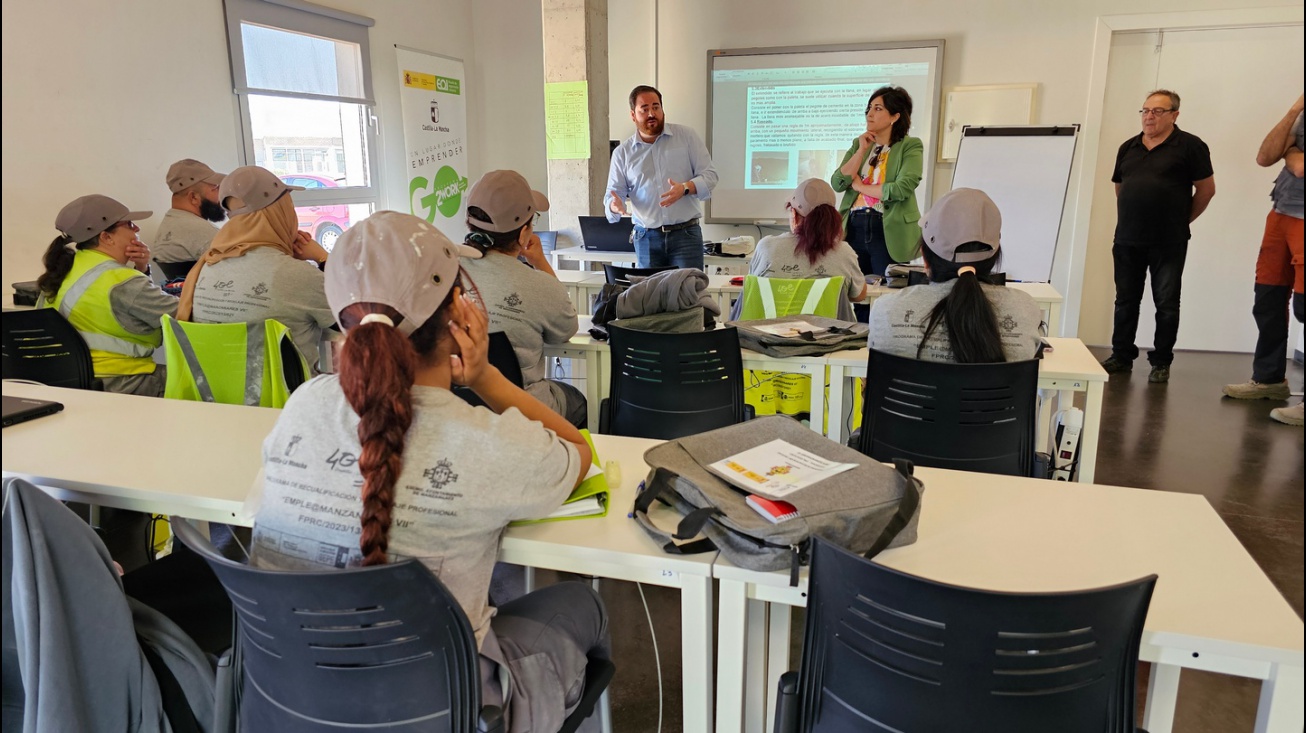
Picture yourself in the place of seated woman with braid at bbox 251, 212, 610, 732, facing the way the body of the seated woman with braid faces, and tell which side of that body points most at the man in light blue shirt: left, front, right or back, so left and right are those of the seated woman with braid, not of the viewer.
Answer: front

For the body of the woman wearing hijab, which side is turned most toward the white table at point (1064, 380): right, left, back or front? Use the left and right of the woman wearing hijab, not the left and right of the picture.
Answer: right

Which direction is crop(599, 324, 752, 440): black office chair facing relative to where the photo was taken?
away from the camera

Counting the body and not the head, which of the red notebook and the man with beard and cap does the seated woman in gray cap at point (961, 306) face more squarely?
the man with beard and cap

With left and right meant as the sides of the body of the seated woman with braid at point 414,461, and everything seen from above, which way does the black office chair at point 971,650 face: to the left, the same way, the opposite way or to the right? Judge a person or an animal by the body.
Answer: the same way

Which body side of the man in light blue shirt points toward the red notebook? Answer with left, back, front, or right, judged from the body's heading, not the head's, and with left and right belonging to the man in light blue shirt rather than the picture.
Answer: front

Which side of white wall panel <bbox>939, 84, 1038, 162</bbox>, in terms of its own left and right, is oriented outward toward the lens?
front

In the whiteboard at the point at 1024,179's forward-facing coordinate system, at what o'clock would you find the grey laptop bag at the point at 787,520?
The grey laptop bag is roughly at 12 o'clock from the whiteboard.

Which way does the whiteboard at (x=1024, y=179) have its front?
toward the camera

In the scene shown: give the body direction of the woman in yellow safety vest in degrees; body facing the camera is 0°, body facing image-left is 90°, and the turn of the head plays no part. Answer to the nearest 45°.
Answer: approximately 225°

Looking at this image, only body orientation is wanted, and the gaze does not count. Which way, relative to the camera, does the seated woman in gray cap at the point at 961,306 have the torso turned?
away from the camera

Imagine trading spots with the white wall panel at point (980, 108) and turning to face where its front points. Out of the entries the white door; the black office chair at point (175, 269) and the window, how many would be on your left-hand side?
1

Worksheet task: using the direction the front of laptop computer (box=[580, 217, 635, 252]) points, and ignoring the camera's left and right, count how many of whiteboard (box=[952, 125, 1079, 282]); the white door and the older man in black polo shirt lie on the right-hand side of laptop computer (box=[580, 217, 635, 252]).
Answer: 3

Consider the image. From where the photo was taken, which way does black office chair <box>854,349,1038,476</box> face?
away from the camera

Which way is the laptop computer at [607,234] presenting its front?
away from the camera

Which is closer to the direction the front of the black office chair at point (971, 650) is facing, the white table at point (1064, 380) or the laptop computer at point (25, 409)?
the white table

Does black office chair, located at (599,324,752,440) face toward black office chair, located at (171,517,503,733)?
no

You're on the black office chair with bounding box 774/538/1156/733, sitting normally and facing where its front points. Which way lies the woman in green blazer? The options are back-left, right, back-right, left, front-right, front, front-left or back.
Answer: front

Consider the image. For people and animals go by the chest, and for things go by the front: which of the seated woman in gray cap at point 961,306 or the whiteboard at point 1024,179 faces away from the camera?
the seated woman in gray cap

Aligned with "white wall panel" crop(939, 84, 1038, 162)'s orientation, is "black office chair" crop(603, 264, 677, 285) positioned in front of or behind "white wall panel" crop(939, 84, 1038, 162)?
in front

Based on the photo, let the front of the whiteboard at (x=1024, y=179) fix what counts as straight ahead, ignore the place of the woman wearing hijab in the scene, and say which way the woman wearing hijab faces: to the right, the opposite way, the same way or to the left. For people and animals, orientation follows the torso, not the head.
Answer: the opposite way

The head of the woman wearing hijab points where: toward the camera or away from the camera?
away from the camera

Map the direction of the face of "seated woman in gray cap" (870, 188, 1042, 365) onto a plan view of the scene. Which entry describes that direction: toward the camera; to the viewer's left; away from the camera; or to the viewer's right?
away from the camera

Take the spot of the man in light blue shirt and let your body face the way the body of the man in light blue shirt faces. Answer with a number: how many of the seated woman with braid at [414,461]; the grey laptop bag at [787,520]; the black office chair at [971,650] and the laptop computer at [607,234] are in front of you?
3

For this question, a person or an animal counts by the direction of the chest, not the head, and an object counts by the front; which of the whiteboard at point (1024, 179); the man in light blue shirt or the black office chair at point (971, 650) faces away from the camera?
the black office chair
